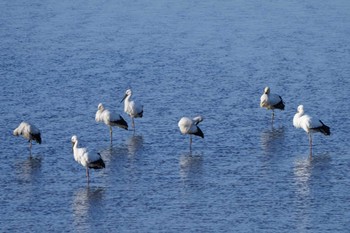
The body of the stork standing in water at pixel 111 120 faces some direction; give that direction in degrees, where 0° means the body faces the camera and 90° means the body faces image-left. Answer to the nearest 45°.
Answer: approximately 90°

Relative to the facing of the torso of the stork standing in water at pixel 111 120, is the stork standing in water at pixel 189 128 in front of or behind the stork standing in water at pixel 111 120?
behind

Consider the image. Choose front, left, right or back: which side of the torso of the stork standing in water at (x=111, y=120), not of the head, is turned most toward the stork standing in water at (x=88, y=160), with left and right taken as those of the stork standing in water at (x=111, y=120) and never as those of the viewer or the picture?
left

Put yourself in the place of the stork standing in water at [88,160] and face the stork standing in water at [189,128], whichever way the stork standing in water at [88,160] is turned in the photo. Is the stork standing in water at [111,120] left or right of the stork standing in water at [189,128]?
left
